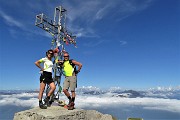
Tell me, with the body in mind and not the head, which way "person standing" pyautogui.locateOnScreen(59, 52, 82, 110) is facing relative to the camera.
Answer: toward the camera

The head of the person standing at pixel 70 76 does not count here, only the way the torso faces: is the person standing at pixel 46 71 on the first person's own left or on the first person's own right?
on the first person's own right
